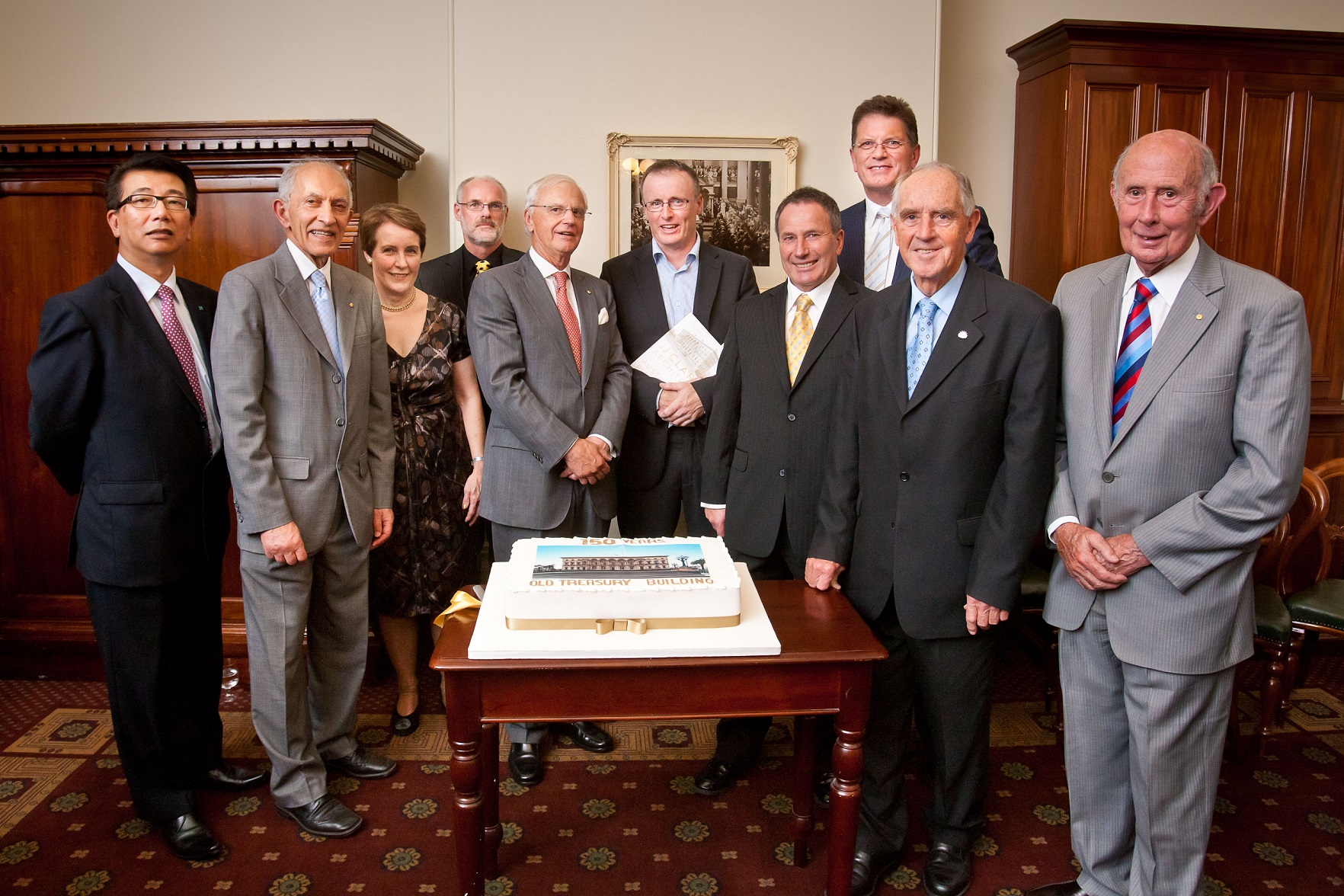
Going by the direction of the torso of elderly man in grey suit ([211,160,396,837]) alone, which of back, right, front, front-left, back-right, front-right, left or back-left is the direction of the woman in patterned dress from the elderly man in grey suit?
left

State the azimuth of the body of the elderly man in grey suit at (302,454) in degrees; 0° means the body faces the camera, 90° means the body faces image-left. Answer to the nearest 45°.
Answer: approximately 315°

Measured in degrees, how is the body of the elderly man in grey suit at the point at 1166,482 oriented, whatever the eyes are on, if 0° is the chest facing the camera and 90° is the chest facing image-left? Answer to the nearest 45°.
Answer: approximately 45°

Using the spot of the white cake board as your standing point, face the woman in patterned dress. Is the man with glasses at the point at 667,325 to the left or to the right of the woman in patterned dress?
right

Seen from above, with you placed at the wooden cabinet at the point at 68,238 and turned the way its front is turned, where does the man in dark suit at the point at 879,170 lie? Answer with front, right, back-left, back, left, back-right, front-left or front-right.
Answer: front-left

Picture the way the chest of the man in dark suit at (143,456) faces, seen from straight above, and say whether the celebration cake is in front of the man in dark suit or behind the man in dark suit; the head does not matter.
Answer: in front

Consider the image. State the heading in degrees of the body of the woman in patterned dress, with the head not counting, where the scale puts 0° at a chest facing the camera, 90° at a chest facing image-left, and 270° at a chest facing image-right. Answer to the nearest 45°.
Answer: approximately 0°

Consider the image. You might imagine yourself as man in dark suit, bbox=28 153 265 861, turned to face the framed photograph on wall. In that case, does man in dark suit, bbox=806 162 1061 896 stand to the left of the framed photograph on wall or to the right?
right
